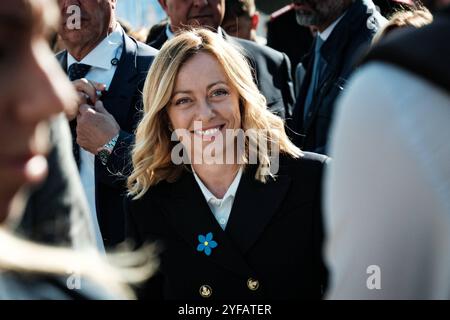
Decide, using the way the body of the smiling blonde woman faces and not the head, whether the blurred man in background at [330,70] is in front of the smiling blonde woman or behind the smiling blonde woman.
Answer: behind

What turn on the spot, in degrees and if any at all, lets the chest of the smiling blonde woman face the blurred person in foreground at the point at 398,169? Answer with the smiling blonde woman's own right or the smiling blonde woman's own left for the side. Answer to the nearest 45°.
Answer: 0° — they already face them

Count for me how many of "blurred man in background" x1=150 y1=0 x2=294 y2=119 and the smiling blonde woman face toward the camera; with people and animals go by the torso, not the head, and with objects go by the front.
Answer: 2

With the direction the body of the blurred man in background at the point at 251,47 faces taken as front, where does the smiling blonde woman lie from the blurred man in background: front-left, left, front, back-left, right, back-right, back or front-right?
front

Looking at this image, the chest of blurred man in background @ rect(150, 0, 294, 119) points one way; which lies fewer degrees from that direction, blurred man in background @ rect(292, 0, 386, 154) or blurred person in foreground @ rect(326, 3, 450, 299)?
the blurred person in foreground

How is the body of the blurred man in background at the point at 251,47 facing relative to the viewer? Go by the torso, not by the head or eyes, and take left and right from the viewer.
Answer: facing the viewer

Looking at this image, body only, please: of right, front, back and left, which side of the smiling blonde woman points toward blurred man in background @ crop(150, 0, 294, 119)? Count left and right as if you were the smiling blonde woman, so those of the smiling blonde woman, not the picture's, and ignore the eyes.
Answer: back

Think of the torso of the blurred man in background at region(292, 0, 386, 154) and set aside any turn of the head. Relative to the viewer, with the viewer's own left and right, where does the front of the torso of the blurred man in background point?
facing the viewer and to the left of the viewer

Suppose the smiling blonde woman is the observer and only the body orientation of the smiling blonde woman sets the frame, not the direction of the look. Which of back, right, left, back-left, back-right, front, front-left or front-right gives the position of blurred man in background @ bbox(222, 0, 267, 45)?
back

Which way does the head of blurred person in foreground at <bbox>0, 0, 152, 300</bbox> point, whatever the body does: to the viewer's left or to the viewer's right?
to the viewer's right

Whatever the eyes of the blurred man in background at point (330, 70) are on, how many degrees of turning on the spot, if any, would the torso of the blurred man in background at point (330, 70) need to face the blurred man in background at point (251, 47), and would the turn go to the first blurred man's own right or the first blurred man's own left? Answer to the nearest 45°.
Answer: approximately 90° to the first blurred man's own right

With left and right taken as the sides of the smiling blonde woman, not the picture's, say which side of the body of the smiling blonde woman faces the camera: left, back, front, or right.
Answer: front

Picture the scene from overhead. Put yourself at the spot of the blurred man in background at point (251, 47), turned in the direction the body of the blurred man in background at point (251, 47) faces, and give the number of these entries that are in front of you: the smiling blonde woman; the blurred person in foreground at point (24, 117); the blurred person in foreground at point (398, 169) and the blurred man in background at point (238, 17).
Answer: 3

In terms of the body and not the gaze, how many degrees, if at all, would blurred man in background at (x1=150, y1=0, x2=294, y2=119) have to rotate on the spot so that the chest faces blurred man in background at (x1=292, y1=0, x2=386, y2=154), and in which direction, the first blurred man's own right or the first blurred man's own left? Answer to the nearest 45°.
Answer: approximately 45° to the first blurred man's own left
